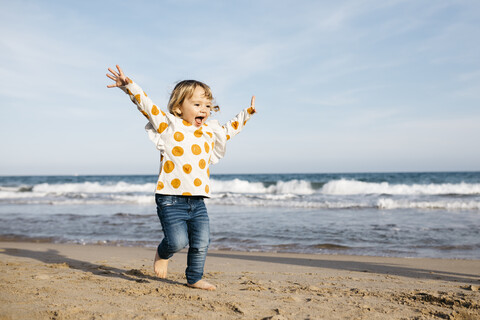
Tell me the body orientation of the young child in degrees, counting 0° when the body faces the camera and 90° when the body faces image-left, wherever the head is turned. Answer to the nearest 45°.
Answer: approximately 315°

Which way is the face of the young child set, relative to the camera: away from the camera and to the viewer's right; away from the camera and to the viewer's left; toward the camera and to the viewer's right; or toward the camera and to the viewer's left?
toward the camera and to the viewer's right
